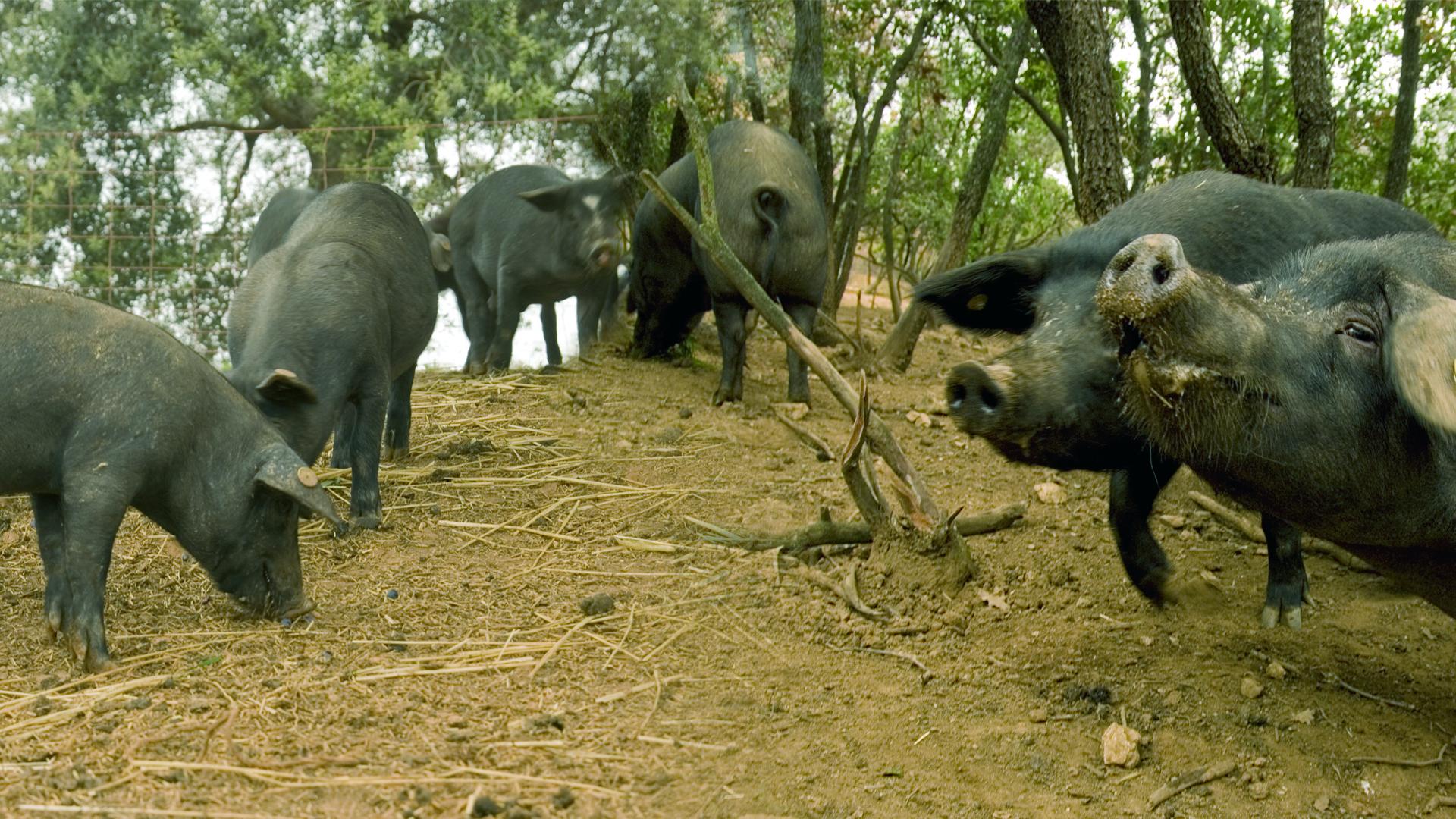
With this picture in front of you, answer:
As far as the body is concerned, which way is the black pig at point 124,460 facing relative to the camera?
to the viewer's right

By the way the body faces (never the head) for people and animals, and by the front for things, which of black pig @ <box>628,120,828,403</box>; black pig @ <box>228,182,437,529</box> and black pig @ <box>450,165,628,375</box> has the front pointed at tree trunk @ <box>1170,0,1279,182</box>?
black pig @ <box>450,165,628,375</box>

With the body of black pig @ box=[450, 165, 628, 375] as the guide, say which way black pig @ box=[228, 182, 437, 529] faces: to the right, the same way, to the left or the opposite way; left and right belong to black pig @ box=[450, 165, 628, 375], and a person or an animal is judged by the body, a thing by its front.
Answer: to the right

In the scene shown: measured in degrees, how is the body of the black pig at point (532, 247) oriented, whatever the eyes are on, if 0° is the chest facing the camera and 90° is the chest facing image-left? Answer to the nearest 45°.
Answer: approximately 315°

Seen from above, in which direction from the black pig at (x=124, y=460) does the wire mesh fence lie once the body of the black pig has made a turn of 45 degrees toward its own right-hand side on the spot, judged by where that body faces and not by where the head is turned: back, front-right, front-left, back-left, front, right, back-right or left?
back-left

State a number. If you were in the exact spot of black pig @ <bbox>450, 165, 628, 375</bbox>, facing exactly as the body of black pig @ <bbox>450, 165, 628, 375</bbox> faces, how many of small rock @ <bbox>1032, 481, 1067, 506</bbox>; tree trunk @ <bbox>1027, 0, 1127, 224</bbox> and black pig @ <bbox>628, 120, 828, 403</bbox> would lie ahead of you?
3

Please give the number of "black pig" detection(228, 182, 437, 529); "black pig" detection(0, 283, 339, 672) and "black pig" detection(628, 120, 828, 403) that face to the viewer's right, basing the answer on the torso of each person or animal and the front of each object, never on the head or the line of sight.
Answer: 1

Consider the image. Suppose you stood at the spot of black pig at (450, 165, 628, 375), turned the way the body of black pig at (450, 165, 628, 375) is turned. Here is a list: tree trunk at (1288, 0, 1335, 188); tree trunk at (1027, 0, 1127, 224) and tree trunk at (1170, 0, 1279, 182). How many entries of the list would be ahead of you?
3

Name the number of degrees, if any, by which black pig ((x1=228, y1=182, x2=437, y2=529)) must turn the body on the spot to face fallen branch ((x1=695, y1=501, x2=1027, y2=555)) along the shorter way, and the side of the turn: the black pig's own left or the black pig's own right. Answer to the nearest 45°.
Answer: approximately 90° to the black pig's own left

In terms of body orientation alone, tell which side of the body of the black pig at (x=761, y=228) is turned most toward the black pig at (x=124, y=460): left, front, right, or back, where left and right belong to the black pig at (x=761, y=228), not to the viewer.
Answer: left

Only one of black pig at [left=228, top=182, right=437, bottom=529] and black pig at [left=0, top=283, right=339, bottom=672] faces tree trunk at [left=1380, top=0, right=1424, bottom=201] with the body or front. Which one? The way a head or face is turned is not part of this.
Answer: black pig at [left=0, top=283, right=339, bottom=672]

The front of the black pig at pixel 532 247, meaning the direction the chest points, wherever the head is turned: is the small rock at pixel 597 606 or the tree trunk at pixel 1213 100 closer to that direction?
the tree trunk

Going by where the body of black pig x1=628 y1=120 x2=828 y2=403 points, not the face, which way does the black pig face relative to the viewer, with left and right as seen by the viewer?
facing away from the viewer and to the left of the viewer

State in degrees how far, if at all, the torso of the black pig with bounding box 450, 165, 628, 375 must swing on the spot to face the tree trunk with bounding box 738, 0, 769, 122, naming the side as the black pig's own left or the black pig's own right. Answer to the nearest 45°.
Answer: approximately 45° to the black pig's own left

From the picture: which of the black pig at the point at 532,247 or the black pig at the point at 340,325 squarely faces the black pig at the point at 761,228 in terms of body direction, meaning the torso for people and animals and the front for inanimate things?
the black pig at the point at 532,247

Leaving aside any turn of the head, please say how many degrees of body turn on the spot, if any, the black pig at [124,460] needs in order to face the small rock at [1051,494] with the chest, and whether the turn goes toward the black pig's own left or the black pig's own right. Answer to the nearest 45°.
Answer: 0° — it already faces it

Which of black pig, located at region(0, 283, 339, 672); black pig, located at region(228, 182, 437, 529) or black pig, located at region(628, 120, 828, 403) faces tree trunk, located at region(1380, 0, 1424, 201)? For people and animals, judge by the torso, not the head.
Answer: black pig, located at region(0, 283, 339, 672)
